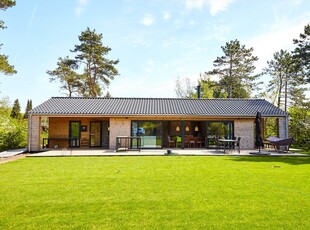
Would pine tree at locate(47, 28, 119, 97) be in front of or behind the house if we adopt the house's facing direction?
behind

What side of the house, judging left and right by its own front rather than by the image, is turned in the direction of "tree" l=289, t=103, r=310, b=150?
left

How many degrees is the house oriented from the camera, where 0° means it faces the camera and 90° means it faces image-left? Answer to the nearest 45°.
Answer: approximately 0°

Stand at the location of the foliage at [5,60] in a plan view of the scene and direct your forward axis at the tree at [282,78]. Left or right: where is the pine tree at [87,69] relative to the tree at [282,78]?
left

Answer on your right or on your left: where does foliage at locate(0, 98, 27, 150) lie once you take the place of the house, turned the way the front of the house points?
on your right
